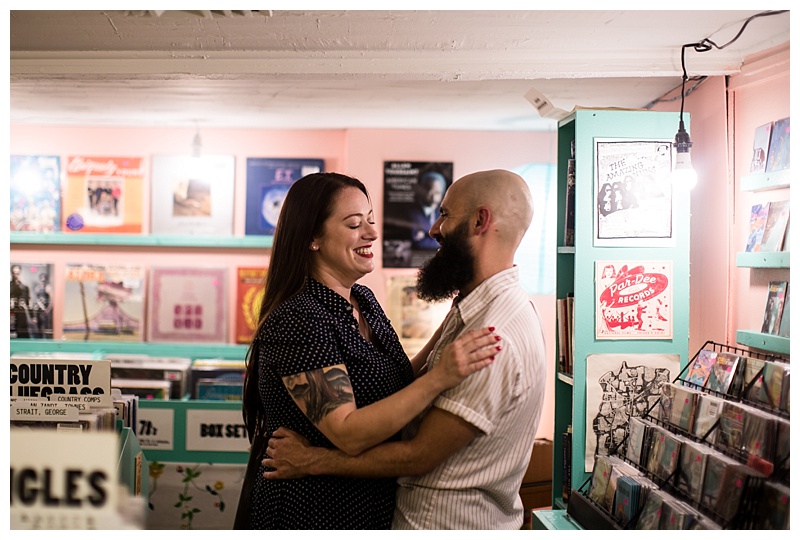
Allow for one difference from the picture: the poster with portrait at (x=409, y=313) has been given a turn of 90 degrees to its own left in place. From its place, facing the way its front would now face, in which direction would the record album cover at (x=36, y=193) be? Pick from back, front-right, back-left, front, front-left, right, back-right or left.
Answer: back

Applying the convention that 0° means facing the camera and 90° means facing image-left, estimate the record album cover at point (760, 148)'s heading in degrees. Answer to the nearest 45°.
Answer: approximately 45°

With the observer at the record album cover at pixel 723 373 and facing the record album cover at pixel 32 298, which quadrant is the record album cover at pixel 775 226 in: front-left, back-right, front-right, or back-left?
back-right

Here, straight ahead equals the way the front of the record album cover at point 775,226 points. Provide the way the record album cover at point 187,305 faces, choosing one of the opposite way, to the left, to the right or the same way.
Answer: to the left

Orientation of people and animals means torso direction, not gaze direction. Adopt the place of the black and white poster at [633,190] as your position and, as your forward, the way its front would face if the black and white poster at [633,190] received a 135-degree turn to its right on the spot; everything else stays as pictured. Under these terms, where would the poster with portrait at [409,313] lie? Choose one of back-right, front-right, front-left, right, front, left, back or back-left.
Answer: front

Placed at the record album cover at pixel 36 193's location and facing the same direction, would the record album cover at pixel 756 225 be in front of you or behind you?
in front

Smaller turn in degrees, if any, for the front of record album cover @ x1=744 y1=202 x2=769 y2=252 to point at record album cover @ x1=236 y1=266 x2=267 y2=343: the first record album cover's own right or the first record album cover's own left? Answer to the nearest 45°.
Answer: approximately 45° to the first record album cover's own right

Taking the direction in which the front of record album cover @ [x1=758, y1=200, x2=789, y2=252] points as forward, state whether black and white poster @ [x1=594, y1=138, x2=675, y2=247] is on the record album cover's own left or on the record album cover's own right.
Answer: on the record album cover's own right

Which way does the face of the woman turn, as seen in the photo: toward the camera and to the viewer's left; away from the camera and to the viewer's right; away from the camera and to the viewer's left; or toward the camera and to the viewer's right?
toward the camera and to the viewer's right

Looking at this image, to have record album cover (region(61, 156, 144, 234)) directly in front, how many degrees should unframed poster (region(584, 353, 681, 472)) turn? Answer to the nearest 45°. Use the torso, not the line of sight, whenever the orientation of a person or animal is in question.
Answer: approximately 90° to its right

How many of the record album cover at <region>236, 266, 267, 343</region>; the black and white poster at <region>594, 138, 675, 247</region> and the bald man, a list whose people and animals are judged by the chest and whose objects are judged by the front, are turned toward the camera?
2

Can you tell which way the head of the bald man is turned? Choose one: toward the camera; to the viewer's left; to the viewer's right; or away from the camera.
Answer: to the viewer's left

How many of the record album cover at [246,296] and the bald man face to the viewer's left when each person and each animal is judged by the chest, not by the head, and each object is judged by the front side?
1
